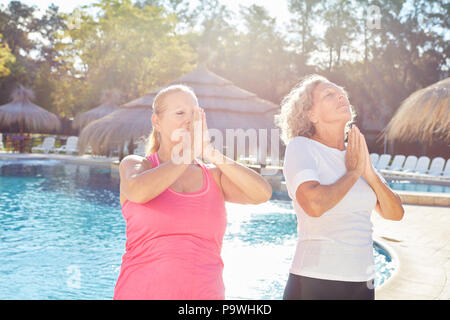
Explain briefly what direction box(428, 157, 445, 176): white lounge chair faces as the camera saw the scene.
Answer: facing the viewer and to the left of the viewer

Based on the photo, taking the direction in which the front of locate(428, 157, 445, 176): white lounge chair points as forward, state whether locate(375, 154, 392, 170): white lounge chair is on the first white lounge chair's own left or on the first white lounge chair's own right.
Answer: on the first white lounge chair's own right

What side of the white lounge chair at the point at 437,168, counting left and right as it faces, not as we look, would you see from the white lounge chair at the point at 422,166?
right

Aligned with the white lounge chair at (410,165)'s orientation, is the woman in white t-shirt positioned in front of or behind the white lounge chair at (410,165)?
in front

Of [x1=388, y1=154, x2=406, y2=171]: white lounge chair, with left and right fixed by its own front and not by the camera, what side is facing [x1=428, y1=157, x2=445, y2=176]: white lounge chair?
left

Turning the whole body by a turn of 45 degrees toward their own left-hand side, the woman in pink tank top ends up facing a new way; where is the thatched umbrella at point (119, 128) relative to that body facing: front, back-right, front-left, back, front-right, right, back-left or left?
left

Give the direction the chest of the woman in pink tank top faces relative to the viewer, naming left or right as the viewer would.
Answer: facing the viewer and to the right of the viewer
